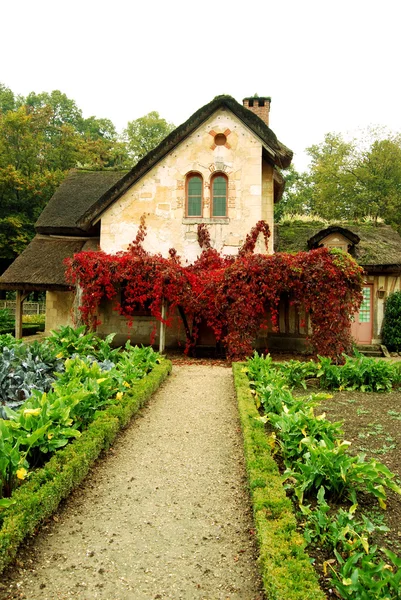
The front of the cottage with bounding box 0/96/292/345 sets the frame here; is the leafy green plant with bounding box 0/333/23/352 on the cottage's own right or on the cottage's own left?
on the cottage's own right

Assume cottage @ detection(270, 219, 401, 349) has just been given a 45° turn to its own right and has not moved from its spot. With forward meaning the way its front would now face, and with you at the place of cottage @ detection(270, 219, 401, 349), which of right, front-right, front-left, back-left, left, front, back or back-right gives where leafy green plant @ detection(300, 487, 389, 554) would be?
front-left

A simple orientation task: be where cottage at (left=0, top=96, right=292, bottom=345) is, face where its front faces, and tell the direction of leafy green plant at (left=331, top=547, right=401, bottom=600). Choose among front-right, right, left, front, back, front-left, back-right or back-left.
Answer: front

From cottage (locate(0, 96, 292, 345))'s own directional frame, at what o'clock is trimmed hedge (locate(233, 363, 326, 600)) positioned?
The trimmed hedge is roughly at 12 o'clock from the cottage.

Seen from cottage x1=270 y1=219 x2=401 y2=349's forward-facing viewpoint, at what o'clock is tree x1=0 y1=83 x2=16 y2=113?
The tree is roughly at 4 o'clock from the cottage.

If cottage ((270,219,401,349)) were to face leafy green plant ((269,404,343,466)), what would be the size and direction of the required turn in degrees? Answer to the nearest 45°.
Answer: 0° — it already faces it

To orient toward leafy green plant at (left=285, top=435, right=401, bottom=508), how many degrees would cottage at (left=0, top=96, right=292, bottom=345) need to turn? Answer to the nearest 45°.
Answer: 0° — it already faces it

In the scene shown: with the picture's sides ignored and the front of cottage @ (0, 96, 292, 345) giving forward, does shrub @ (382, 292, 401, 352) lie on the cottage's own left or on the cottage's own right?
on the cottage's own left

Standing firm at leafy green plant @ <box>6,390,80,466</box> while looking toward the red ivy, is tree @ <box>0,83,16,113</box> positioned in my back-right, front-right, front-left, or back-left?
front-left

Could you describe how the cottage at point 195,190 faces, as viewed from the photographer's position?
facing the viewer

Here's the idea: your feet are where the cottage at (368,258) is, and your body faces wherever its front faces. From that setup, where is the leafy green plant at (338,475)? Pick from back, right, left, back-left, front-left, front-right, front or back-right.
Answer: front

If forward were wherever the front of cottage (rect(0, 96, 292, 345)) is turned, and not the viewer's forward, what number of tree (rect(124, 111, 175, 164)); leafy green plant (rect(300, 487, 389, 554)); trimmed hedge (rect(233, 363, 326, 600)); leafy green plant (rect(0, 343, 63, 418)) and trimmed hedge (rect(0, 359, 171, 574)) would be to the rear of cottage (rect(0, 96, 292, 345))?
1

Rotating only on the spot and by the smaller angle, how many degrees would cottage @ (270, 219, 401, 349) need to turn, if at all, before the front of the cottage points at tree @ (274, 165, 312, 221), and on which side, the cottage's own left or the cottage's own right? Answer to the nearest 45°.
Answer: approximately 180°

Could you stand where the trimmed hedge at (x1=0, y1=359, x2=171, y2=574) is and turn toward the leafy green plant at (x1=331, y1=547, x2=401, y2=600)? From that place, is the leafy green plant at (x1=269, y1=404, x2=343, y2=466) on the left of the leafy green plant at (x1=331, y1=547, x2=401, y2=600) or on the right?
left

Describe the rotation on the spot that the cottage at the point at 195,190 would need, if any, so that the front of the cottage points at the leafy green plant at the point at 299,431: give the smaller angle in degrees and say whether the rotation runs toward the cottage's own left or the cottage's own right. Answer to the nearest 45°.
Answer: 0° — it already faces it

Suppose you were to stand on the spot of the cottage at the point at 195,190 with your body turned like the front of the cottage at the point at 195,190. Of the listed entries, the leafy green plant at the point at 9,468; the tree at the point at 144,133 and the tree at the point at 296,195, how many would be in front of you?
1

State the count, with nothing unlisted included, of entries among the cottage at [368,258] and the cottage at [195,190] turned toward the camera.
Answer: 2

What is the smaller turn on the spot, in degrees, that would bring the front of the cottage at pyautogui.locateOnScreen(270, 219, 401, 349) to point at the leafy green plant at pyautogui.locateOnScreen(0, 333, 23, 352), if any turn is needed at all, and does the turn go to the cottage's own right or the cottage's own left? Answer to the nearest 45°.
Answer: approximately 45° to the cottage's own right
